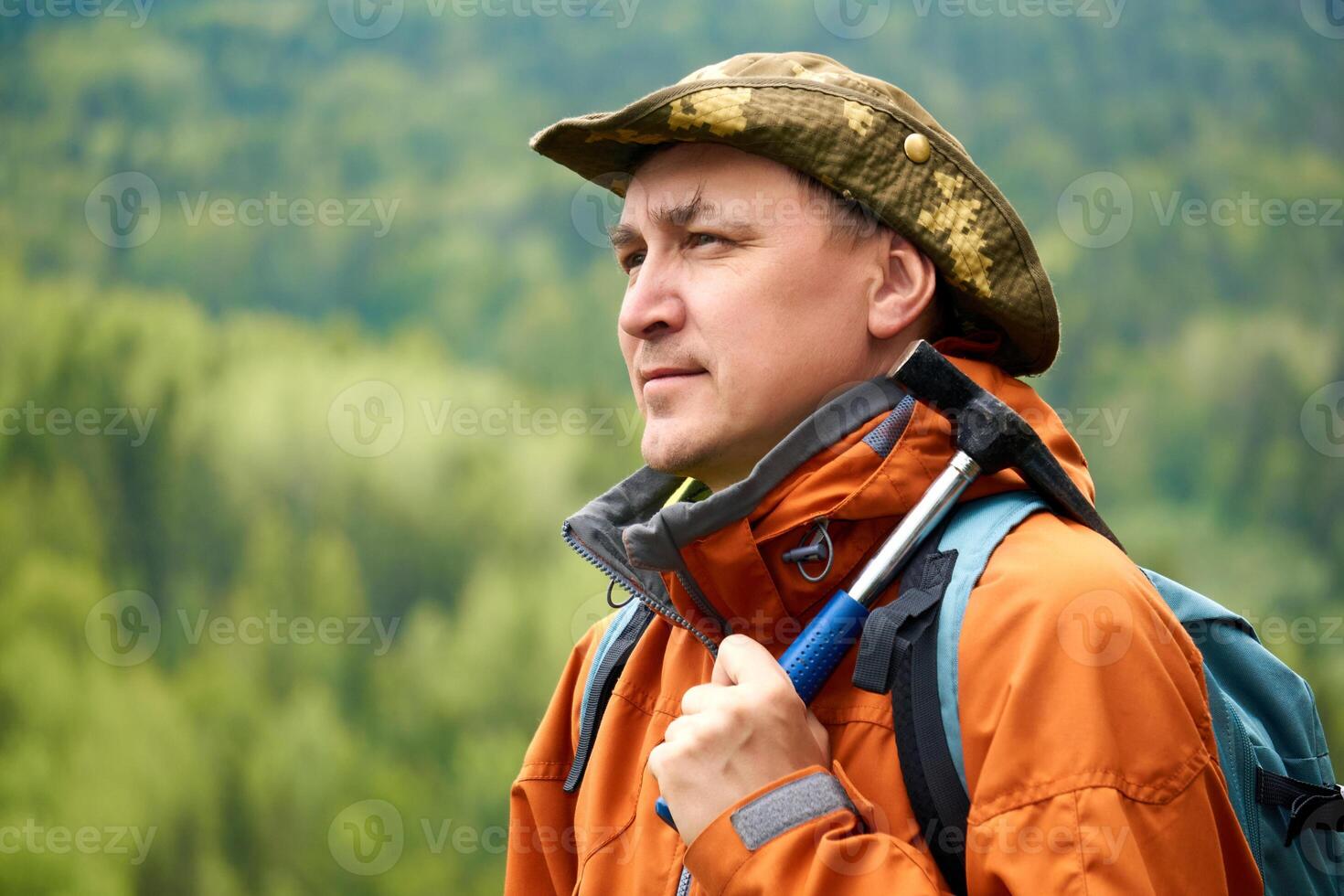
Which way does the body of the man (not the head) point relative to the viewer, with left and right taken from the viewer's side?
facing the viewer and to the left of the viewer
